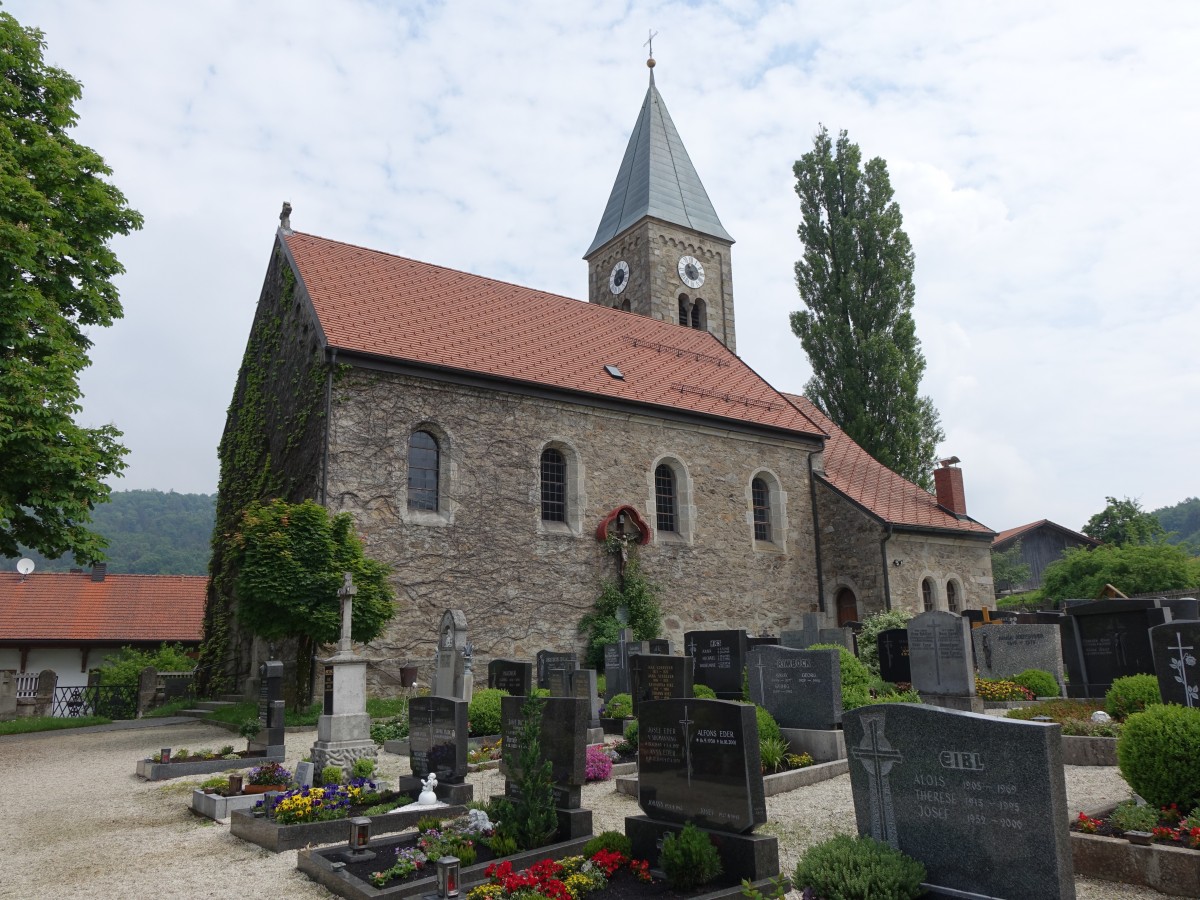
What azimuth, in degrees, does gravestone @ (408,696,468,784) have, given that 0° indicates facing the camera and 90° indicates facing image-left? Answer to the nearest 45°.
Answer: approximately 45°

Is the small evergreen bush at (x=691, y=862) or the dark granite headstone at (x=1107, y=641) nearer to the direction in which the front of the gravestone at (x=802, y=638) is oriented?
the small evergreen bush

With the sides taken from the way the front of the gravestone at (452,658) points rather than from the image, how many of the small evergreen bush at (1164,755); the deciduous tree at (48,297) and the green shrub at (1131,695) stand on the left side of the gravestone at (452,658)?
2

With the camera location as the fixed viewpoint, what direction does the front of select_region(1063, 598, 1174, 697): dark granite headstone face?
facing the viewer and to the left of the viewer

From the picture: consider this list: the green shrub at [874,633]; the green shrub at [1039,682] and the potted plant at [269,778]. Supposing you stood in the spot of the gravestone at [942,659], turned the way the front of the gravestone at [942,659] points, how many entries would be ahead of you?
1

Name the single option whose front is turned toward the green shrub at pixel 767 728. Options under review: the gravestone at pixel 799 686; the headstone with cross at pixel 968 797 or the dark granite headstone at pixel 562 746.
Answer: the gravestone

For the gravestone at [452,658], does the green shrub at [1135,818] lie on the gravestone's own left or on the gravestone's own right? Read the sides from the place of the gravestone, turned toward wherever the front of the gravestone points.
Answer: on the gravestone's own left

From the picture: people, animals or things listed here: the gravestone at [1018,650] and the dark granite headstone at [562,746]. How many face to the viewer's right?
0

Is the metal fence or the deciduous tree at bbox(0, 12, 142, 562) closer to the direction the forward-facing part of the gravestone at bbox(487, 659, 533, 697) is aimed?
the deciduous tree

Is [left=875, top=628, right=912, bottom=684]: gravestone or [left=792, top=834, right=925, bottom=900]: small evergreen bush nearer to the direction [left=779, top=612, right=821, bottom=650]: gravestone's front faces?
the small evergreen bush

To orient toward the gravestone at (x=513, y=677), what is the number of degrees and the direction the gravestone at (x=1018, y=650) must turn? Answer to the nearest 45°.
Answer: approximately 45° to its right

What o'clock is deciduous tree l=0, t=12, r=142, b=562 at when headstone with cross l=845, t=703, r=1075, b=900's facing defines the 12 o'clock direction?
The deciduous tree is roughly at 2 o'clock from the headstone with cross.

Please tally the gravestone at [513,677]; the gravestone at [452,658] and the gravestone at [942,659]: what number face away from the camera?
0

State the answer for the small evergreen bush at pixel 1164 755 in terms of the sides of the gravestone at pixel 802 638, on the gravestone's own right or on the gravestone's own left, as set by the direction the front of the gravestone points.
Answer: on the gravestone's own left

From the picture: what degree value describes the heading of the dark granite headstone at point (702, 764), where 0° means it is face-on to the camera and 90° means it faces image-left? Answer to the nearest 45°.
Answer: approximately 45°

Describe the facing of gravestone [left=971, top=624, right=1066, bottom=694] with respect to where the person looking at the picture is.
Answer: facing the viewer

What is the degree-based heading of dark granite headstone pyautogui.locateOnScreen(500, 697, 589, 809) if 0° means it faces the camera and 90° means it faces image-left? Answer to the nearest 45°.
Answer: approximately 45°
